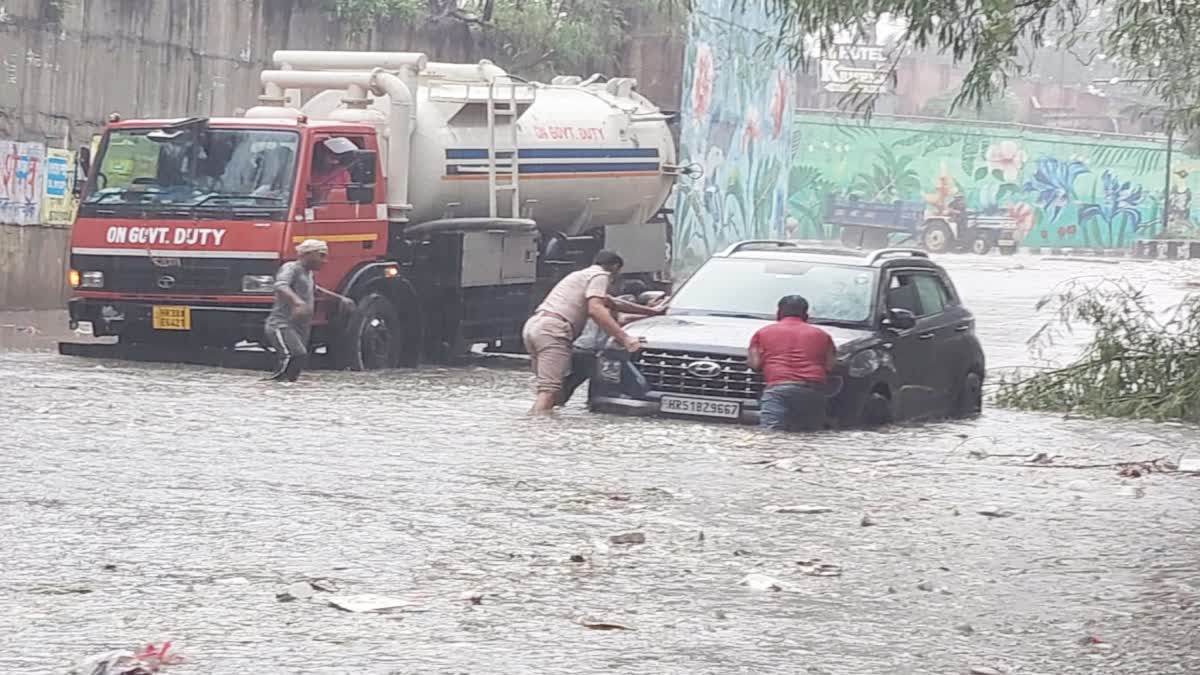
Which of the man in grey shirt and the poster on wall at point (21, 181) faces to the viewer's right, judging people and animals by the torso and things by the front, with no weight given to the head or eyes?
the man in grey shirt

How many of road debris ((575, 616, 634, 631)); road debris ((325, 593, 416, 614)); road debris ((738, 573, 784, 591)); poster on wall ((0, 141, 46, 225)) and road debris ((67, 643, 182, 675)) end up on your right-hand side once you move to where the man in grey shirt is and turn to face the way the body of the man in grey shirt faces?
4

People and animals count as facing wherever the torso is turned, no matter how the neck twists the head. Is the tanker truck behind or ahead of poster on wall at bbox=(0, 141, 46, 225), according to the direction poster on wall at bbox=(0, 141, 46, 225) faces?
ahead

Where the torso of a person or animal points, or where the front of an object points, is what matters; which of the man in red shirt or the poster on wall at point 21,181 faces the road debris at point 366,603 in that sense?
the poster on wall

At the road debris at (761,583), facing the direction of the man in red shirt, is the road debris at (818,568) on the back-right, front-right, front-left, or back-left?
front-right

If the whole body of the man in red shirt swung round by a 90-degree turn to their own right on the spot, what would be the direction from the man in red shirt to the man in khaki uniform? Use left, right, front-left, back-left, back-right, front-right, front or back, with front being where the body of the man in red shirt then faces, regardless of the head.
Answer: back-left

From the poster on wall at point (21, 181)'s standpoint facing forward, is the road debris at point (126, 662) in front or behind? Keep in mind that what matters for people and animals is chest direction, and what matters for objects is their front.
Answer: in front

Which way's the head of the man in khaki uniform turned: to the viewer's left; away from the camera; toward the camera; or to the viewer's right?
to the viewer's right

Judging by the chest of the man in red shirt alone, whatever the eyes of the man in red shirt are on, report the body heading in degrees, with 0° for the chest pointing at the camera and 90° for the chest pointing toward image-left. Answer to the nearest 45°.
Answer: approximately 180°

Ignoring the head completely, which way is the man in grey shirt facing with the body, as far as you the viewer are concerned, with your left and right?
facing to the right of the viewer

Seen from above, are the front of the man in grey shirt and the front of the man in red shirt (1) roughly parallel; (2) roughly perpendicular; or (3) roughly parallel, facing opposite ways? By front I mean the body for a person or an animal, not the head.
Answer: roughly perpendicular

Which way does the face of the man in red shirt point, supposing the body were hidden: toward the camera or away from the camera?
away from the camera

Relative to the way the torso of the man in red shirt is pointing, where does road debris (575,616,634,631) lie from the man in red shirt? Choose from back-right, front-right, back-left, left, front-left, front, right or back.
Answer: back

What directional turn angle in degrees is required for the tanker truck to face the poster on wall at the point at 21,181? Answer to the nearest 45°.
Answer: approximately 90° to its right

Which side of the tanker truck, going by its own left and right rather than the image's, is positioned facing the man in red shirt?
left

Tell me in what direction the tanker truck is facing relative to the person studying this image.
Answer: facing the viewer and to the left of the viewer

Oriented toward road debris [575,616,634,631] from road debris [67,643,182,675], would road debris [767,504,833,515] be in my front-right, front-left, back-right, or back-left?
front-left

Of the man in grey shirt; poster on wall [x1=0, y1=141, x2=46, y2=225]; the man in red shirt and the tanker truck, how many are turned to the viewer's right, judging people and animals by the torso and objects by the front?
1

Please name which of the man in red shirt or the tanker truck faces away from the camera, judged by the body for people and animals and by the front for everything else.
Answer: the man in red shirt
